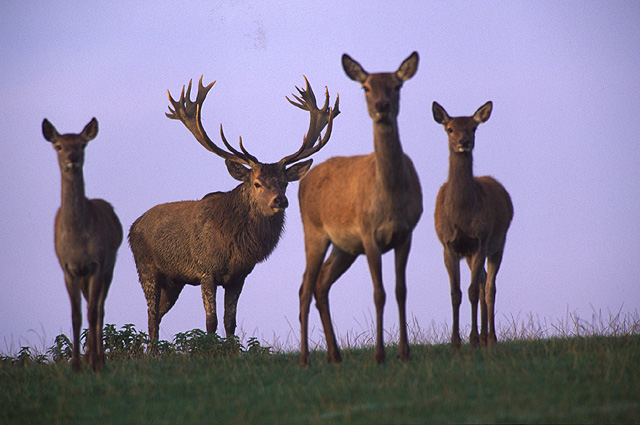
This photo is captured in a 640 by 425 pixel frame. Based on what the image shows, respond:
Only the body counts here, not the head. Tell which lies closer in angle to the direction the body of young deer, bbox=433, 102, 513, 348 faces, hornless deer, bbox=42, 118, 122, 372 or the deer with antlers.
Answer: the hornless deer

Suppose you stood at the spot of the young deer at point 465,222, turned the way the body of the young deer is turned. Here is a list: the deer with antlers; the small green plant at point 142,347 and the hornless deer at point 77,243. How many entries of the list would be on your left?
0

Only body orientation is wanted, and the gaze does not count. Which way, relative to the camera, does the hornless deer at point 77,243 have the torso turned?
toward the camera

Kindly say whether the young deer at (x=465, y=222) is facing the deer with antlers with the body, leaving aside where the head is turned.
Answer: no

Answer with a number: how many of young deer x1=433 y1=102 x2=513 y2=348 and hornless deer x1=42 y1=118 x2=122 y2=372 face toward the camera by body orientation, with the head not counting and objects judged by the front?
2

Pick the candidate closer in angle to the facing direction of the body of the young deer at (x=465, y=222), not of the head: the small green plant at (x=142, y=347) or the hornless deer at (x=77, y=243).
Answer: the hornless deer

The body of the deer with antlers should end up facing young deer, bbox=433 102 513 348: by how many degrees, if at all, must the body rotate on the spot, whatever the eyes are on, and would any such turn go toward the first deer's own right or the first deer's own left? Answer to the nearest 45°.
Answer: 0° — it already faces it

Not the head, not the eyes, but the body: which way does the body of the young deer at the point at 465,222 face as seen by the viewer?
toward the camera

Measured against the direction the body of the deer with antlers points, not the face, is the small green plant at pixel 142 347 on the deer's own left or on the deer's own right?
on the deer's own right

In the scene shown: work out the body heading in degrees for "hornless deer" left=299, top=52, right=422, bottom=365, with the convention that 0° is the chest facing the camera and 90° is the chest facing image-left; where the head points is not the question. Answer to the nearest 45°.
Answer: approximately 315°

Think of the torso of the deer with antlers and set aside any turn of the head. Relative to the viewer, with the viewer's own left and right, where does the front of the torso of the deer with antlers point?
facing the viewer and to the right of the viewer

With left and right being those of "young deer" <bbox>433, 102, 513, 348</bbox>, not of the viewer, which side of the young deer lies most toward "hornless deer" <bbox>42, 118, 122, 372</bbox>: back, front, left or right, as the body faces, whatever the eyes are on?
right

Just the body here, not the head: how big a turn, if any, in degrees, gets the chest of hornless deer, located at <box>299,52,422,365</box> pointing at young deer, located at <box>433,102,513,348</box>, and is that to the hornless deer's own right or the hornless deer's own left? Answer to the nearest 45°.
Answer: approximately 90° to the hornless deer's own left
